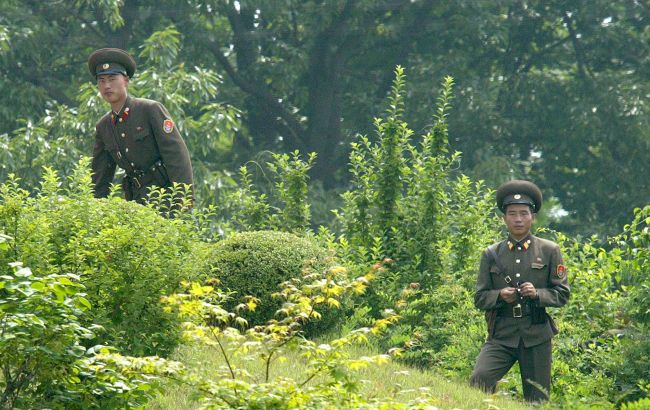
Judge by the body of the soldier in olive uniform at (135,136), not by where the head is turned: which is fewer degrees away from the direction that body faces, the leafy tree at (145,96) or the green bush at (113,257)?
the green bush

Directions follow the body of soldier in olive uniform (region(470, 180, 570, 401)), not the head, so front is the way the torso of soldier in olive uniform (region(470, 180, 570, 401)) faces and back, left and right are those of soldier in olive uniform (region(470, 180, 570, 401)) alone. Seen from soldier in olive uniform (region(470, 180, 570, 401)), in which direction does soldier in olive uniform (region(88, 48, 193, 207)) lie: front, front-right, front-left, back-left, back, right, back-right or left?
right

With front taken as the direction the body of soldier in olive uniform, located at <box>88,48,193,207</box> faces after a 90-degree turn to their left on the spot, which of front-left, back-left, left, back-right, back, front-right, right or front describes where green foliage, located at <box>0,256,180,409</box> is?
front-right

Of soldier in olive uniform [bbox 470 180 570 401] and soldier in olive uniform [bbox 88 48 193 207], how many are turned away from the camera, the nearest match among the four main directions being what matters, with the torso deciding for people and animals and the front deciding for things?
0

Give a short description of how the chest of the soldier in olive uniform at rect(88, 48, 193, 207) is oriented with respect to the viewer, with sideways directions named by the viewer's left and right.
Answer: facing the viewer and to the left of the viewer

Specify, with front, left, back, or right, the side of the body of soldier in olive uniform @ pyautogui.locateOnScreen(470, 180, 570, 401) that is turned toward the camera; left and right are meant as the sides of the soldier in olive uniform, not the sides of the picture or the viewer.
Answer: front

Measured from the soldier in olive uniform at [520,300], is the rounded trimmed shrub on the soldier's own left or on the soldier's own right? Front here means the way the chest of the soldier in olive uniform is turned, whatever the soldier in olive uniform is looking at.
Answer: on the soldier's own right

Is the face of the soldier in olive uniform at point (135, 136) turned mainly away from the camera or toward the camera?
toward the camera
